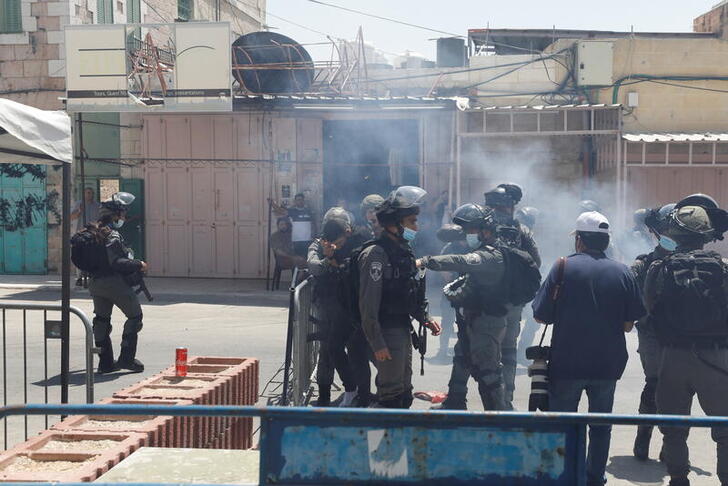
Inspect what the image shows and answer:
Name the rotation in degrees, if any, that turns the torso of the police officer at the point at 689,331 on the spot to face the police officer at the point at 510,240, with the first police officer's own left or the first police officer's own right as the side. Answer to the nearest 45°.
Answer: approximately 45° to the first police officer's own left

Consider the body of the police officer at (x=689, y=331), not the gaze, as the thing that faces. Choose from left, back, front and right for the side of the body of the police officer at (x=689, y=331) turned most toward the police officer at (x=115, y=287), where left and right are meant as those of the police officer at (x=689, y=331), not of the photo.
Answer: left

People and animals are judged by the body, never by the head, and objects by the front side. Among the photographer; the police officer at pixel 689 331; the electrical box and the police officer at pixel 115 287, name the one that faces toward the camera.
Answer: the electrical box

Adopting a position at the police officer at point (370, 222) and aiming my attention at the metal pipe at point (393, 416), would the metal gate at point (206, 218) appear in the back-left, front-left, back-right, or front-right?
back-right

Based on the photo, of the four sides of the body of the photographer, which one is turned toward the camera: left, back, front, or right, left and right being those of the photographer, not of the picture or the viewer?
back

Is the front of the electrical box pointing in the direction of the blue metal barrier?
yes

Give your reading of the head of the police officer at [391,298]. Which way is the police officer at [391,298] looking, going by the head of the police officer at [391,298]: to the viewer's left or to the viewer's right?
to the viewer's right

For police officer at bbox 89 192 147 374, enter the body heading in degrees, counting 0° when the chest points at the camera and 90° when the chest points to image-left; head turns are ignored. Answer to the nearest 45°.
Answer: approximately 270°

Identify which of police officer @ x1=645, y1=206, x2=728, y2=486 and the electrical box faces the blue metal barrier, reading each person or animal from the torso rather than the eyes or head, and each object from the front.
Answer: the electrical box

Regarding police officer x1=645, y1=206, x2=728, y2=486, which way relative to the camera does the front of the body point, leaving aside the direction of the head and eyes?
away from the camera

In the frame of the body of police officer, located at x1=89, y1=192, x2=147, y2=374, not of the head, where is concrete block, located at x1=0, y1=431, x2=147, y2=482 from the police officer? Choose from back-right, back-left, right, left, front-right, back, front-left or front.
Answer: right

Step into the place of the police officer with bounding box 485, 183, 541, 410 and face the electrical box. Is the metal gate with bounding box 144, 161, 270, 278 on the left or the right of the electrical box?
left

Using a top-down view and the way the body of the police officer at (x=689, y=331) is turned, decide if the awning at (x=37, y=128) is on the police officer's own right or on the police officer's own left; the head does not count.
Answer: on the police officer's own left

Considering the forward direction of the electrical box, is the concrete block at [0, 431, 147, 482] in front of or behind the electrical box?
in front
